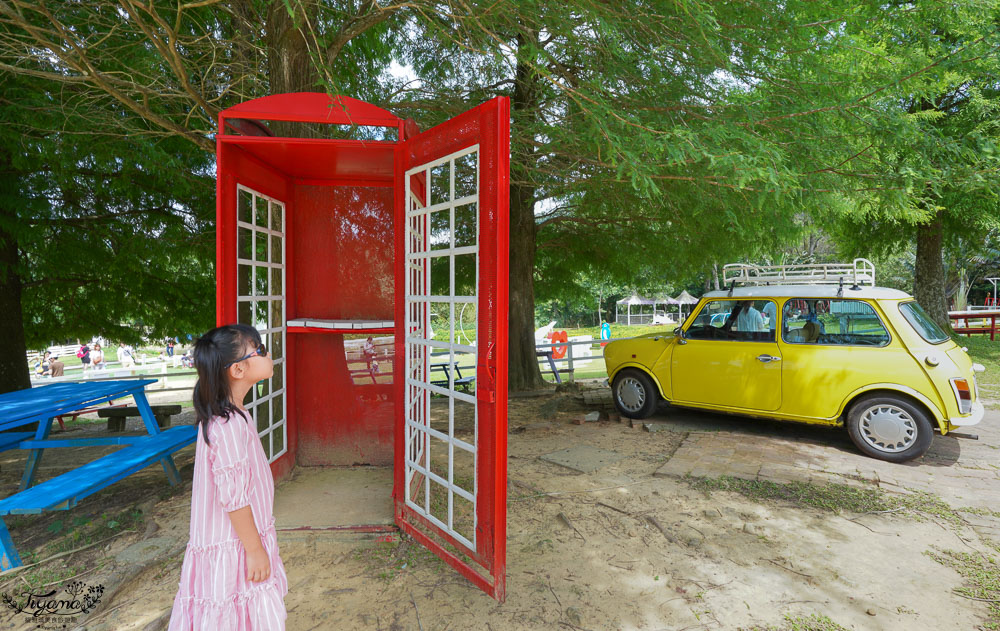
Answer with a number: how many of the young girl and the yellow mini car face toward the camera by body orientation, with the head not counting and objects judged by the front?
0

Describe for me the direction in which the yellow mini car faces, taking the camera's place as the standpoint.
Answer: facing away from the viewer and to the left of the viewer

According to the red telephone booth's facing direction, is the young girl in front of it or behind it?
in front

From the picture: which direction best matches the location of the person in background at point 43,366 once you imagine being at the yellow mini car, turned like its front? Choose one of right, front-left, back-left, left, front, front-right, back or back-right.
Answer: front-left

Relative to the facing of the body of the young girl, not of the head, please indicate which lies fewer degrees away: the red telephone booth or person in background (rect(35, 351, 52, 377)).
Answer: the red telephone booth

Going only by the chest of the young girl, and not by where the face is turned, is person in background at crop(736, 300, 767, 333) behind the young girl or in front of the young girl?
in front

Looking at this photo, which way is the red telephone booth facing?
toward the camera

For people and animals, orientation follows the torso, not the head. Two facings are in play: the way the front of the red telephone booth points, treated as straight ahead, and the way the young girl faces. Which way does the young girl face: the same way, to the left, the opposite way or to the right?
to the left

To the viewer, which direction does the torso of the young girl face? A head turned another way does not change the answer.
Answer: to the viewer's right

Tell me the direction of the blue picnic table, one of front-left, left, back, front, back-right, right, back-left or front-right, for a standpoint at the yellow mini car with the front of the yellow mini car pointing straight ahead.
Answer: left

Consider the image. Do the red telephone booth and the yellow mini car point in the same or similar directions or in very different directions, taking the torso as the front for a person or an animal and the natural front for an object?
very different directions

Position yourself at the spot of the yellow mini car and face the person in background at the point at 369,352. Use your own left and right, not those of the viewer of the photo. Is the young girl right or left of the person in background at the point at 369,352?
left

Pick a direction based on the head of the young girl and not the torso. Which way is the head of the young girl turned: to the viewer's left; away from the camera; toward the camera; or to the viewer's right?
to the viewer's right

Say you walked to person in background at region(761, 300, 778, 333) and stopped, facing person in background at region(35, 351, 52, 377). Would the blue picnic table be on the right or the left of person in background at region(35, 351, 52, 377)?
left

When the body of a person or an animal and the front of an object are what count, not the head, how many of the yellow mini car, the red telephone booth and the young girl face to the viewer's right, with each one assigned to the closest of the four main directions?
1

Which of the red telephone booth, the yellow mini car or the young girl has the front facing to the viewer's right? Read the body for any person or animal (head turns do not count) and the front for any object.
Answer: the young girl

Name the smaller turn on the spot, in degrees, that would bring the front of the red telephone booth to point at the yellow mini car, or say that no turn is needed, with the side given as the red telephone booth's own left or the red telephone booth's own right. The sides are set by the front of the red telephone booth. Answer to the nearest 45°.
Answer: approximately 90° to the red telephone booth's own left
